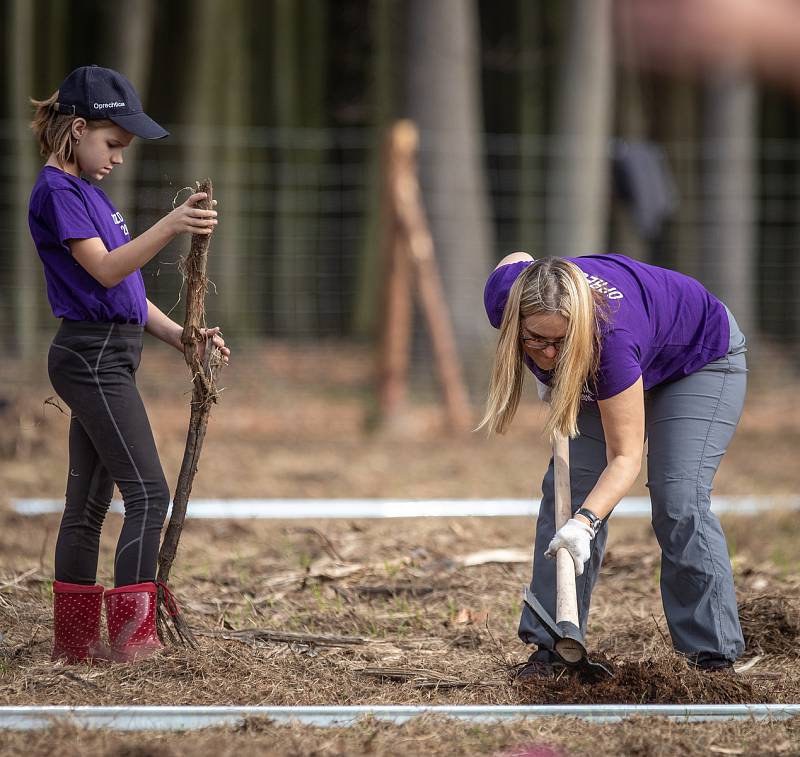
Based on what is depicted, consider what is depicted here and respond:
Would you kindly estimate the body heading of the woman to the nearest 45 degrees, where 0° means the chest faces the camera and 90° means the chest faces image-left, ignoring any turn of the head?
approximately 45°

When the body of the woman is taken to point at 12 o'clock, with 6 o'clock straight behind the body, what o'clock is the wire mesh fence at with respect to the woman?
The wire mesh fence is roughly at 4 o'clock from the woman.

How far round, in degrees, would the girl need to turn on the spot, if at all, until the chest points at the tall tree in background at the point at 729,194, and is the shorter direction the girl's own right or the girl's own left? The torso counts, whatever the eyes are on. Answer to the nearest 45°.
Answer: approximately 45° to the girl's own left

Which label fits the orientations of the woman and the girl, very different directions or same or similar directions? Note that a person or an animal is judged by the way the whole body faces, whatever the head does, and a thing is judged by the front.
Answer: very different directions

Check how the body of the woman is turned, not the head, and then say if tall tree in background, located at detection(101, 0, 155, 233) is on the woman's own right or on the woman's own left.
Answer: on the woman's own right

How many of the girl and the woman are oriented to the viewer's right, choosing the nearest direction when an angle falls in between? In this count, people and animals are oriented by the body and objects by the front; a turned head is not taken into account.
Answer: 1

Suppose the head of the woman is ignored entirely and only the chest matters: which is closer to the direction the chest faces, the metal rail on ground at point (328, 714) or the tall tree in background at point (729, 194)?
the metal rail on ground

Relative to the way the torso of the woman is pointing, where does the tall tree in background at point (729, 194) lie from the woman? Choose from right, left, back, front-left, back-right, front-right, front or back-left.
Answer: back-right

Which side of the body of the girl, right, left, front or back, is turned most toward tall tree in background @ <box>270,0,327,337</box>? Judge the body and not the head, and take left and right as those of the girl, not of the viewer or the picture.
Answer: left

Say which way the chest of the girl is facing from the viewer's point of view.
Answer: to the viewer's right

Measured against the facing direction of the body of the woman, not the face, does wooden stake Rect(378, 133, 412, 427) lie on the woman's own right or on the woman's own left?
on the woman's own right

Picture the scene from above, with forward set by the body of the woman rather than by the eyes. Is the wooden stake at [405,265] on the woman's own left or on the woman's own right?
on the woman's own right

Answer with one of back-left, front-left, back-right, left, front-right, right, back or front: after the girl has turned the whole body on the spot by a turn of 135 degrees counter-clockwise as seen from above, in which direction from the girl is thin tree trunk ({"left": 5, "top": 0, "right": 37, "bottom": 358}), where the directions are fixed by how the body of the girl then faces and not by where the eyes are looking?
front-right

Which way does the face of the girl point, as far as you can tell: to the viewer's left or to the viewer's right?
to the viewer's right
